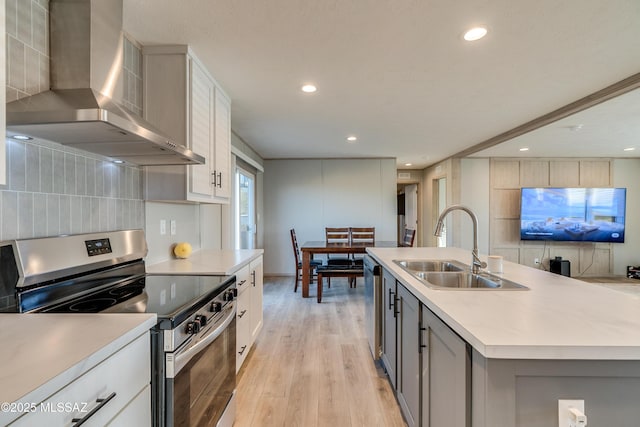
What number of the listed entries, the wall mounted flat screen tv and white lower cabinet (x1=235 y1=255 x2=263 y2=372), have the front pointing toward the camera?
1

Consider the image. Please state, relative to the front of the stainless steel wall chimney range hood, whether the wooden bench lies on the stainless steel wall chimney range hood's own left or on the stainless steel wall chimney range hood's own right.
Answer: on the stainless steel wall chimney range hood's own left

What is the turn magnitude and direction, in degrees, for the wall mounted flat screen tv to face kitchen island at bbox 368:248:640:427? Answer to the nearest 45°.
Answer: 0° — it already faces it

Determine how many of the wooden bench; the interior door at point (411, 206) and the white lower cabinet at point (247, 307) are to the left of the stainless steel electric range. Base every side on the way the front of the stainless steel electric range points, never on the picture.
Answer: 3

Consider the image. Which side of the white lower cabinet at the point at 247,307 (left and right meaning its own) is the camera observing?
right

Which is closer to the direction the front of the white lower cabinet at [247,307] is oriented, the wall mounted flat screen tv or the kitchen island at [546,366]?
the kitchen island
